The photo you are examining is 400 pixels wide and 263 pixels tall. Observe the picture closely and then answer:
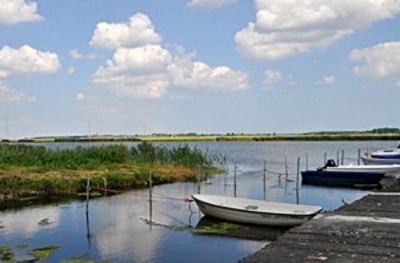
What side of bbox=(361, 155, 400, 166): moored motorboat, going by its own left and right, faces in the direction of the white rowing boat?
left

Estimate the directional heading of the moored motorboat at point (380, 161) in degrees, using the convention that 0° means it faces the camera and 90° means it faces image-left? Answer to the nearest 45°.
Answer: approximately 90°

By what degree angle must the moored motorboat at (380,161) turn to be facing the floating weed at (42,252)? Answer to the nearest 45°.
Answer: approximately 90° to its left
